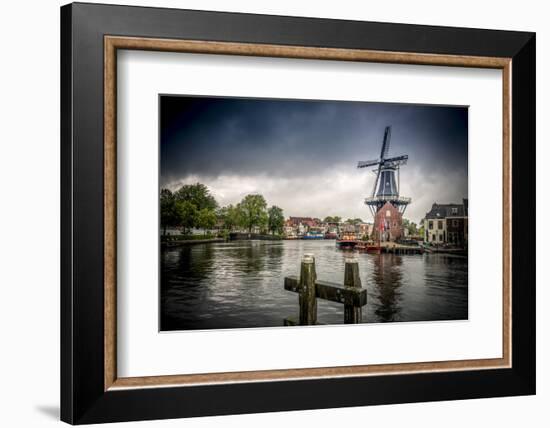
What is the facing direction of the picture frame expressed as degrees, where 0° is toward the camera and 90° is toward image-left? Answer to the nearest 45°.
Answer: approximately 315°
